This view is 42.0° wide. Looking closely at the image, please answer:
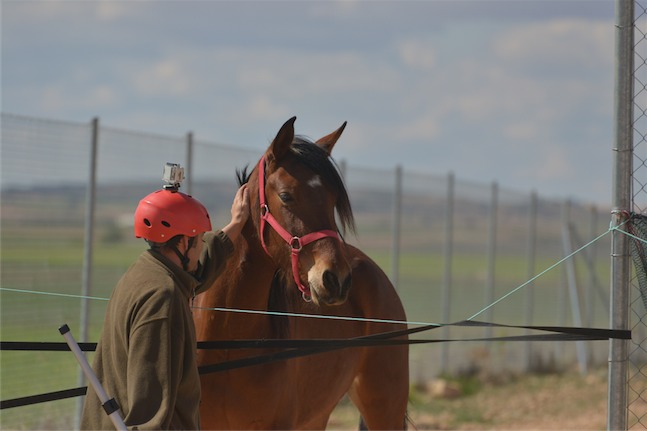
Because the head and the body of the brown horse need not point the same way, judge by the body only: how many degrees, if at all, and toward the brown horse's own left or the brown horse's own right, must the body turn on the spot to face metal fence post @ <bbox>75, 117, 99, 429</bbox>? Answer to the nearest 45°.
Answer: approximately 90° to the brown horse's own right

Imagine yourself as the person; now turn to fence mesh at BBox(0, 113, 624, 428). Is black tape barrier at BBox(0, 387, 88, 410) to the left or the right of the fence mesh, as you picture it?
left

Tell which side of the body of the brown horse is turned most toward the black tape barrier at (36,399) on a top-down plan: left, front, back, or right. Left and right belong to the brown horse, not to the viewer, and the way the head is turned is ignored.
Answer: front

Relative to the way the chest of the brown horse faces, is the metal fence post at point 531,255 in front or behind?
behind

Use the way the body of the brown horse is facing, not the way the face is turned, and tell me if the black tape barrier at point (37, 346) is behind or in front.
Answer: in front

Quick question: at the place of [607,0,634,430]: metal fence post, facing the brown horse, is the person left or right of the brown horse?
left

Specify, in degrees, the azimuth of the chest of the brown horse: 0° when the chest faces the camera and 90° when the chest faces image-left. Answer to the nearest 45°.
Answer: approximately 45°
